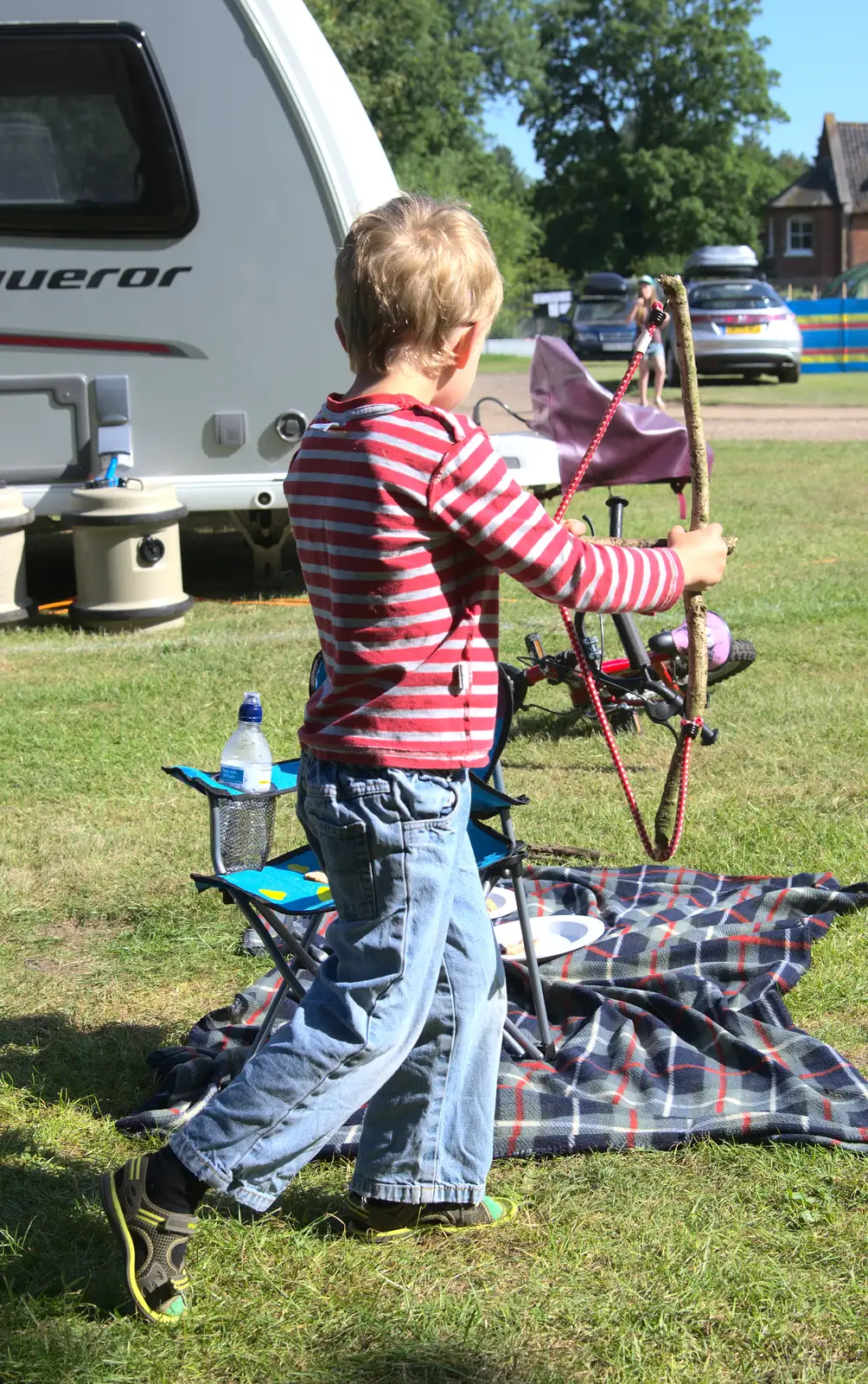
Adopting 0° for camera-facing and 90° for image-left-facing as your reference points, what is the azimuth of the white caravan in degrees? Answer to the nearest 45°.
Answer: approximately 270°

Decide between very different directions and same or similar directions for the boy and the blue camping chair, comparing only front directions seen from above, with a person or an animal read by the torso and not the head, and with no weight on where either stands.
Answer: very different directions

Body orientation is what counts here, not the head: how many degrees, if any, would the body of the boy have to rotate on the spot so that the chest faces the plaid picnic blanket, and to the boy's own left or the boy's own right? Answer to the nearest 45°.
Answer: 0° — they already face it

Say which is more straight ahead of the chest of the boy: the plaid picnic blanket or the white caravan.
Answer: the plaid picnic blanket

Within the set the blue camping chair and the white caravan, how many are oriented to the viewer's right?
1

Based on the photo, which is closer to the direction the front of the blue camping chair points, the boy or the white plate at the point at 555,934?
the boy

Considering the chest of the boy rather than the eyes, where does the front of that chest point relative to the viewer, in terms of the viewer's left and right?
facing away from the viewer and to the right of the viewer

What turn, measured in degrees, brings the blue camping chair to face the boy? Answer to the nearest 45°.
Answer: approximately 45° to its left

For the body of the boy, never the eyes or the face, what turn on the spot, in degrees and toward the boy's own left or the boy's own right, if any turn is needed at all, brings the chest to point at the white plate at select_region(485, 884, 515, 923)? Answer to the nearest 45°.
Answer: approximately 45° to the boy's own left

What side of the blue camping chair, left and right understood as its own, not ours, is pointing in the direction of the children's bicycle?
back

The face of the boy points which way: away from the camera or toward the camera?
away from the camera

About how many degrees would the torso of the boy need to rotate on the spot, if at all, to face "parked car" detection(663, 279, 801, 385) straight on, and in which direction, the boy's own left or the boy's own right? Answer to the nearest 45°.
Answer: approximately 45° to the boy's own left
